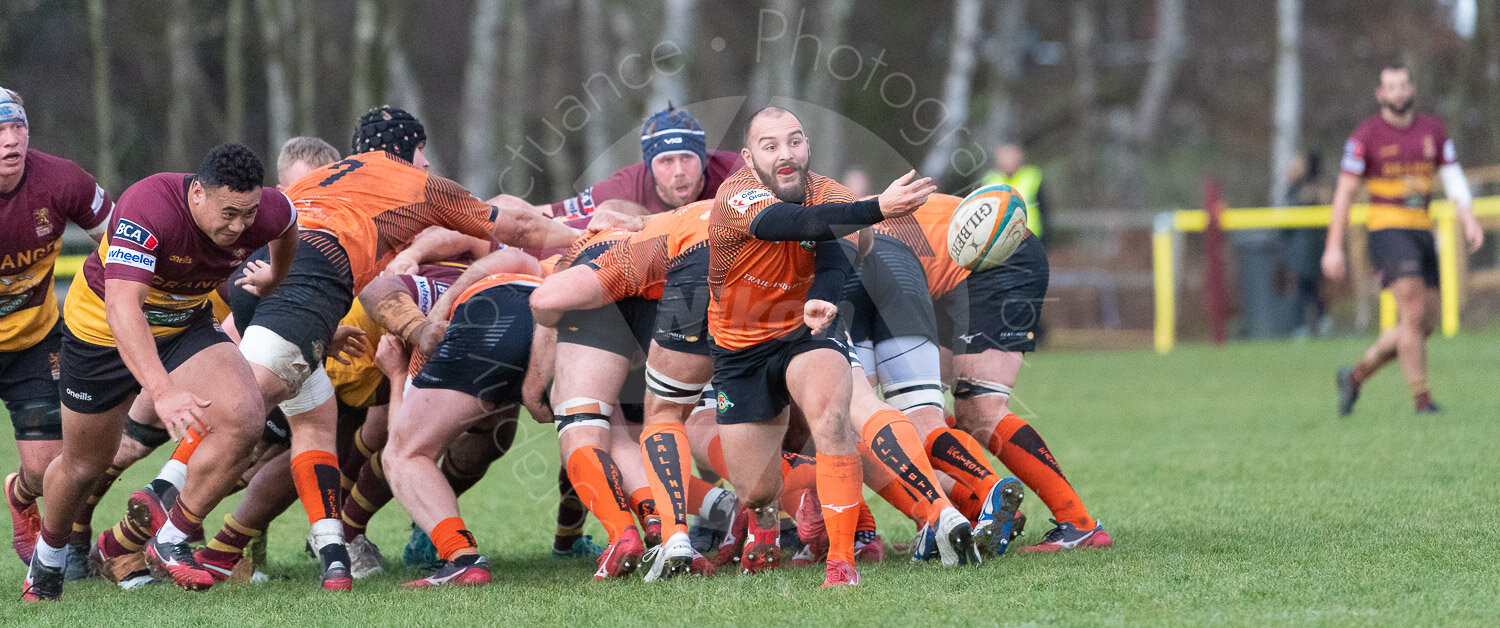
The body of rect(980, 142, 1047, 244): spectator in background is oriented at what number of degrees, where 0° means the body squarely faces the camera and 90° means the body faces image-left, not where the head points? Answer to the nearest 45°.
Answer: approximately 0°

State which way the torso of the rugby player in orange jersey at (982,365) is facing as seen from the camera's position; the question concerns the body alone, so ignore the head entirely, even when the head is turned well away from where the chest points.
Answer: to the viewer's left

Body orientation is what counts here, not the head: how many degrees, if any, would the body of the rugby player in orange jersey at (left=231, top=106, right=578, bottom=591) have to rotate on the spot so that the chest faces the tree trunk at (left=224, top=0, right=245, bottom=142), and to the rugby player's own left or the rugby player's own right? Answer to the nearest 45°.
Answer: approximately 45° to the rugby player's own left

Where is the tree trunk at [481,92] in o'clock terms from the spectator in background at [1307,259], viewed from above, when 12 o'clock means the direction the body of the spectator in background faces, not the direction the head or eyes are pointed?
The tree trunk is roughly at 3 o'clock from the spectator in background.

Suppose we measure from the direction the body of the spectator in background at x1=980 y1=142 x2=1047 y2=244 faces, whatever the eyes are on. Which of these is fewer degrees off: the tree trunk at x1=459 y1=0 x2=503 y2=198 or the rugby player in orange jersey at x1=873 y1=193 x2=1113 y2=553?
the rugby player in orange jersey

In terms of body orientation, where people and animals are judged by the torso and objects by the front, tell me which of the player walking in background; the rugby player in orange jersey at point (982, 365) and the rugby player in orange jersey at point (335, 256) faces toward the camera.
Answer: the player walking in background

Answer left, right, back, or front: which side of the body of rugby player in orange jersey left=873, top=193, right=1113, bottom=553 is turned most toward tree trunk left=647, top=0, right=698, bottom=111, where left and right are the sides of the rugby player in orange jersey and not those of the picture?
right

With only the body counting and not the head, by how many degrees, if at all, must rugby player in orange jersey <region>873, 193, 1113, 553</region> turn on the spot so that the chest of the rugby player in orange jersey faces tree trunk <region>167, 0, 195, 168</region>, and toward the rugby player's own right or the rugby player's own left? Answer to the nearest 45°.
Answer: approximately 45° to the rugby player's own right

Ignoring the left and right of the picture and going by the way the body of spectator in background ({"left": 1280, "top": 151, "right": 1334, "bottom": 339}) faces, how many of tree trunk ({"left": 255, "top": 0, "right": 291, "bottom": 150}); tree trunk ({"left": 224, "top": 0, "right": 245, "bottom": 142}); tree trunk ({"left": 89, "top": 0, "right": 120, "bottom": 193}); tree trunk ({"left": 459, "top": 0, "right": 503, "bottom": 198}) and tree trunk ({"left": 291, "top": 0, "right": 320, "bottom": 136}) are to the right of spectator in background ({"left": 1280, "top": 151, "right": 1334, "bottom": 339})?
5

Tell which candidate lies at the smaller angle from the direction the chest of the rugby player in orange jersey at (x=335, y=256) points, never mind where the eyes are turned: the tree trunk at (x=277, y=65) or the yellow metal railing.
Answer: the yellow metal railing
